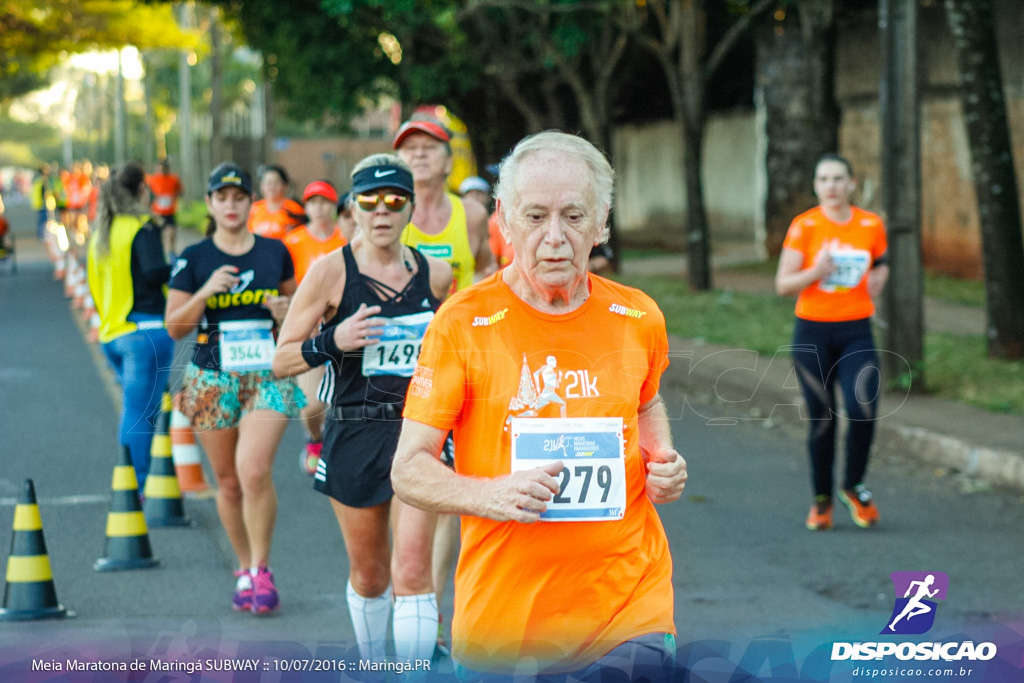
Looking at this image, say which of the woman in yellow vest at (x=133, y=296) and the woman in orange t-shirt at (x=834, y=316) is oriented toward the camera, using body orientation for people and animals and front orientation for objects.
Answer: the woman in orange t-shirt

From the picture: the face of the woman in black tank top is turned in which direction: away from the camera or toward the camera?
toward the camera

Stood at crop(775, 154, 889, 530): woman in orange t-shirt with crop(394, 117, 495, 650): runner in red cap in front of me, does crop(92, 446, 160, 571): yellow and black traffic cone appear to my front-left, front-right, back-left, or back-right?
front-right

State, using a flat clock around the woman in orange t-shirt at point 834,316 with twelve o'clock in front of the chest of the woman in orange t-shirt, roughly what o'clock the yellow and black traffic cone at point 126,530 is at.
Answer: The yellow and black traffic cone is roughly at 2 o'clock from the woman in orange t-shirt.

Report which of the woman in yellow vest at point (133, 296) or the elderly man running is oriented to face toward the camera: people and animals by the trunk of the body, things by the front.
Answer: the elderly man running

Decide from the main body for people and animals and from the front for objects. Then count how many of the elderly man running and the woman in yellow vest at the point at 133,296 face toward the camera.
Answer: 1

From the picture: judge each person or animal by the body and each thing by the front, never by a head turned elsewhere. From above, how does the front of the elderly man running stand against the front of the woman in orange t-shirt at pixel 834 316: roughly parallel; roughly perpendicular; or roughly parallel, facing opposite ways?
roughly parallel

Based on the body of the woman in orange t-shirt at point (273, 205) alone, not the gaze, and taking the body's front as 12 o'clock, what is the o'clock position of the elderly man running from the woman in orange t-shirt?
The elderly man running is roughly at 12 o'clock from the woman in orange t-shirt.

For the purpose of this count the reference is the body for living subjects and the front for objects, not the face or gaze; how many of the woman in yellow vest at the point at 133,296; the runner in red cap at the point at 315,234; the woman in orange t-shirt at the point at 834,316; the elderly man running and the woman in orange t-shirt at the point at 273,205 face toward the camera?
4

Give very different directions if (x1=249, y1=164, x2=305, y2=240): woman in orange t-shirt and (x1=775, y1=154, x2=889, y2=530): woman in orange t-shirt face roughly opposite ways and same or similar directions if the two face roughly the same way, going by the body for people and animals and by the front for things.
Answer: same or similar directions

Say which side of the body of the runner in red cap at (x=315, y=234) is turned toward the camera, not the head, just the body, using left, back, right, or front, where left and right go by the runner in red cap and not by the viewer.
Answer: front

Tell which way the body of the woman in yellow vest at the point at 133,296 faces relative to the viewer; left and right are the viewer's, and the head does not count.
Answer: facing away from the viewer and to the right of the viewer

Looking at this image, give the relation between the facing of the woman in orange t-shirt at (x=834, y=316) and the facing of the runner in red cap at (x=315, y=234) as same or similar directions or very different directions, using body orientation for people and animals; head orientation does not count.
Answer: same or similar directions

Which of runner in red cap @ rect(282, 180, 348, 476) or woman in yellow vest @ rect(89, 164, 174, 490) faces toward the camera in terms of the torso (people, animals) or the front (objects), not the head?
the runner in red cap

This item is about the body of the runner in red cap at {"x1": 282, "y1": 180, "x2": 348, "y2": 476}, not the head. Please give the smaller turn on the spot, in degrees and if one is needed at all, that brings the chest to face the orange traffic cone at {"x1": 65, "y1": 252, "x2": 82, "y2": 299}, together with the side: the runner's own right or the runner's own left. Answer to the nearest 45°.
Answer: approximately 180°

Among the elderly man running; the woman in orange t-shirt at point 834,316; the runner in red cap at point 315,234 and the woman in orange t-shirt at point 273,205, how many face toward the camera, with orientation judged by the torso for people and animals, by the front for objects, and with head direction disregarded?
4

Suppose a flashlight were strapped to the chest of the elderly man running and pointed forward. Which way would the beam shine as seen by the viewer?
toward the camera
